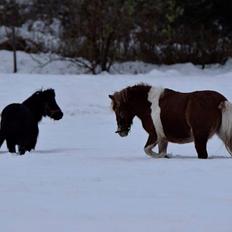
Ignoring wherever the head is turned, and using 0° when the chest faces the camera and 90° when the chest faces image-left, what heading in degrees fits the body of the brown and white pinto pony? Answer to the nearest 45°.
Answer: approximately 90°
